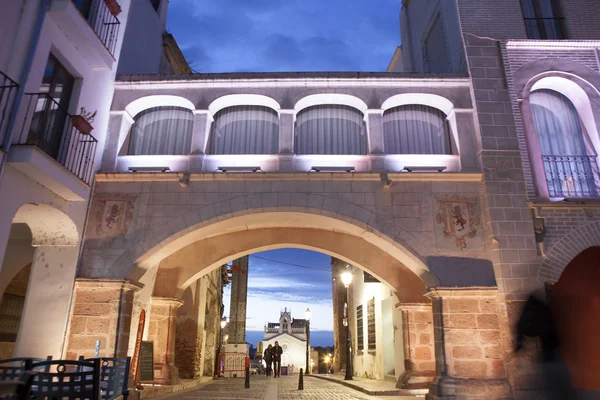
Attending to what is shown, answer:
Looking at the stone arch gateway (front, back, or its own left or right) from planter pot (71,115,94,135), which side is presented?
right

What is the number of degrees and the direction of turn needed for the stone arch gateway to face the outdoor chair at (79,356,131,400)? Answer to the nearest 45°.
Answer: approximately 45° to its right

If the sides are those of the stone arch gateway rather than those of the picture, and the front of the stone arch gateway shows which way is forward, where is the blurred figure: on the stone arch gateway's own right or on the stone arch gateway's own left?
on the stone arch gateway's own left

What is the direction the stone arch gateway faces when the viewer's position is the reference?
facing the viewer
